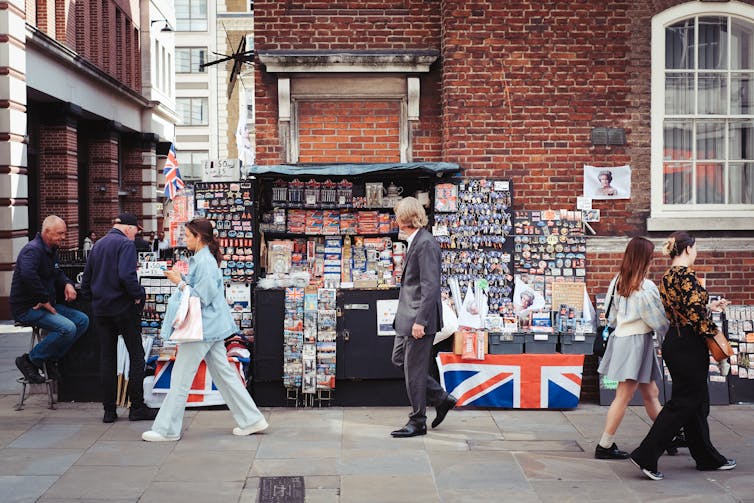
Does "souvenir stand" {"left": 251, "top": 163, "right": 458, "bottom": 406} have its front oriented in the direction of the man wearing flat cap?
no

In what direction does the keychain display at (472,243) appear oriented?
toward the camera

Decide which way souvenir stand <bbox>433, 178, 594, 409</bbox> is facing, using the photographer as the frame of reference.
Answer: facing the viewer

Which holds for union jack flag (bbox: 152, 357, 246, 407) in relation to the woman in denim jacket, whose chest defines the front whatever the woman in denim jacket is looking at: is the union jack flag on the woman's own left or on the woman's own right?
on the woman's own right

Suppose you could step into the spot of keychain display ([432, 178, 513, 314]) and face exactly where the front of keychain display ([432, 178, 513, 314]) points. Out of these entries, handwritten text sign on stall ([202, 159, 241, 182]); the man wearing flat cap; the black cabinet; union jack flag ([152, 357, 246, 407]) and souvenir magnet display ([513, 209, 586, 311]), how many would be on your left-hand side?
1

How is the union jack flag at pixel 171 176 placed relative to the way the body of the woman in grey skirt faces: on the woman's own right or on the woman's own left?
on the woman's own left

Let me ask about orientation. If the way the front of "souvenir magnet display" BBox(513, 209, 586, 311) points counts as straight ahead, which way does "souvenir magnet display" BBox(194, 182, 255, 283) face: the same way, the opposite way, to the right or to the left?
the same way

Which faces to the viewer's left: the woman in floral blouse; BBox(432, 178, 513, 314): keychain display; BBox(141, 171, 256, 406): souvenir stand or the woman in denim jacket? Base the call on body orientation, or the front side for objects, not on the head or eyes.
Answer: the woman in denim jacket

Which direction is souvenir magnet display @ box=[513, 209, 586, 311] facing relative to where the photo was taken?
toward the camera

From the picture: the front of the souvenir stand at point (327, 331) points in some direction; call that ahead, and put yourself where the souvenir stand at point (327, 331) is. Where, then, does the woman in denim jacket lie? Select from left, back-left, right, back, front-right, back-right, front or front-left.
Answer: front-right

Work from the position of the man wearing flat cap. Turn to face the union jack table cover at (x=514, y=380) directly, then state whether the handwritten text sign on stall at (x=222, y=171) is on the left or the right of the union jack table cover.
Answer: left

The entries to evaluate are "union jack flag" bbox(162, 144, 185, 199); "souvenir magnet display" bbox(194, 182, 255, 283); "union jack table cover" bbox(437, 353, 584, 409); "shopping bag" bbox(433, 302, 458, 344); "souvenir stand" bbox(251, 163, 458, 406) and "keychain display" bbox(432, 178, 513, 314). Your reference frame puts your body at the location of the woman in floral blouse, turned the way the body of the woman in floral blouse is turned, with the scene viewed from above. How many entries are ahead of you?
0

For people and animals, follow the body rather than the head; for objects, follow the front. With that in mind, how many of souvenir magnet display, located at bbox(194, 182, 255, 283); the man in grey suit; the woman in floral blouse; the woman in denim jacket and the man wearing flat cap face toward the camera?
1

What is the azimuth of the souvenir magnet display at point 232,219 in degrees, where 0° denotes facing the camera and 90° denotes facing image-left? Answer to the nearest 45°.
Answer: approximately 0°

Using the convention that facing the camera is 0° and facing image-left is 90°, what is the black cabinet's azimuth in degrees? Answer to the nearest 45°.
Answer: approximately 0°

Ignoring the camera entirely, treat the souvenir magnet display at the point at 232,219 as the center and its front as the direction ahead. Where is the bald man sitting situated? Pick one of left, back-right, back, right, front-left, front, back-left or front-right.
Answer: right

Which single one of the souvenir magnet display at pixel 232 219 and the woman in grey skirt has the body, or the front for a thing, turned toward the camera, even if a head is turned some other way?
the souvenir magnet display

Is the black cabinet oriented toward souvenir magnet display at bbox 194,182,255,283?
no
